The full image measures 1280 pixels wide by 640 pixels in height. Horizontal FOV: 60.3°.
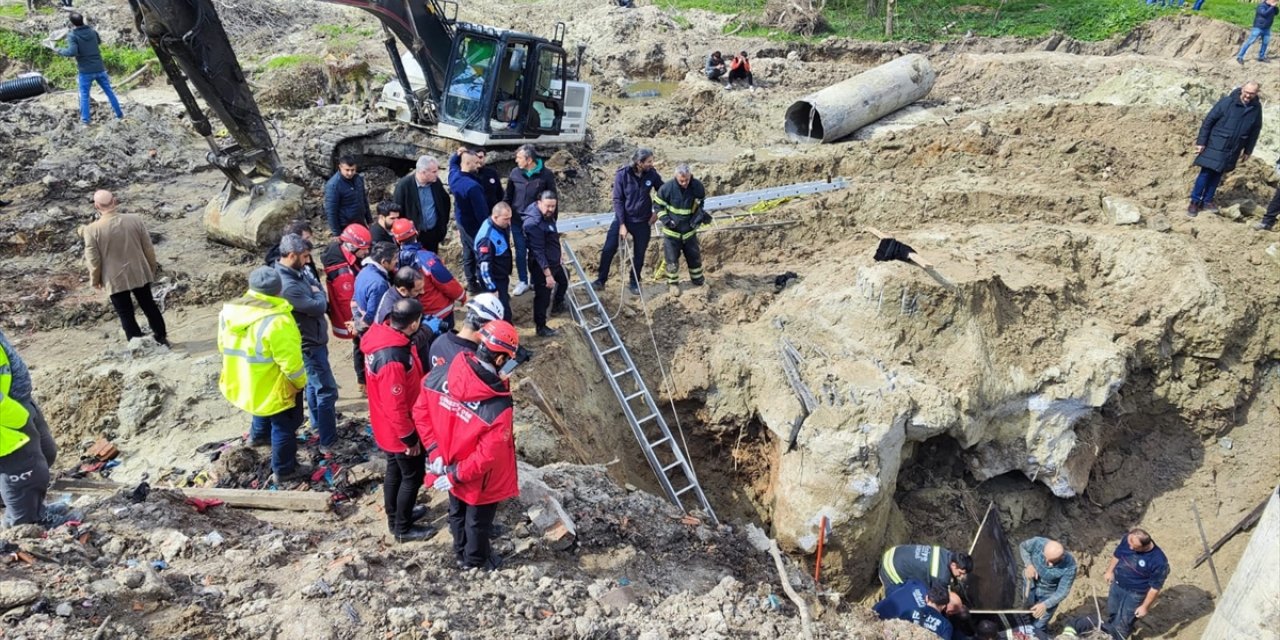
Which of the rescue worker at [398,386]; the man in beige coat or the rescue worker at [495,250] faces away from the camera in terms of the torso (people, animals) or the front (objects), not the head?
the man in beige coat

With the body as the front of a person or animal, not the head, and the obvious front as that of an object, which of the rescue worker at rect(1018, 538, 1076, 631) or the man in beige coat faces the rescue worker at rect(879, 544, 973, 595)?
the rescue worker at rect(1018, 538, 1076, 631)

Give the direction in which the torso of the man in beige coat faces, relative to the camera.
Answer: away from the camera

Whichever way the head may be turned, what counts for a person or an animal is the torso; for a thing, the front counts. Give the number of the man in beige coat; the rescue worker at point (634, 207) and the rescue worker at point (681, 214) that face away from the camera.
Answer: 1

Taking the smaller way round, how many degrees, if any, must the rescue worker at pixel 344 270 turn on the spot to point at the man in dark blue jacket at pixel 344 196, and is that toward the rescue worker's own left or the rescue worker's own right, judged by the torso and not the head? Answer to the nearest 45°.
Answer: approximately 90° to the rescue worker's own left

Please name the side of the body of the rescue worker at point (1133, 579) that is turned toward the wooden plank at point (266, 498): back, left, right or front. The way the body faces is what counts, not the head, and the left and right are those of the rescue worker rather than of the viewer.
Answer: front

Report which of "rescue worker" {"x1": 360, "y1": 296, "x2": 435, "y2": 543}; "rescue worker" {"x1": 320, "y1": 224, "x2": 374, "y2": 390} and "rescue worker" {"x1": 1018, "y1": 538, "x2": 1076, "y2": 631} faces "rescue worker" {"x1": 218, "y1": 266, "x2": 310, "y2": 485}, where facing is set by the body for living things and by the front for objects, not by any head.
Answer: "rescue worker" {"x1": 1018, "y1": 538, "x2": 1076, "y2": 631}

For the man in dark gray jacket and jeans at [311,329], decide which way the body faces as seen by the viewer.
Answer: to the viewer's right

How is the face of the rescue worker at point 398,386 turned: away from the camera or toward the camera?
away from the camera

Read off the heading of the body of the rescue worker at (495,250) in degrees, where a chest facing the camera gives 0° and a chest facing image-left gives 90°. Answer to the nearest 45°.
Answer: approximately 315°

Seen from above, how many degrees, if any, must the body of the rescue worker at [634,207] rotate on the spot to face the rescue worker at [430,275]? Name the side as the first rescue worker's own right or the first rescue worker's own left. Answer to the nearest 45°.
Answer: approximately 90° to the first rescue worker's own right

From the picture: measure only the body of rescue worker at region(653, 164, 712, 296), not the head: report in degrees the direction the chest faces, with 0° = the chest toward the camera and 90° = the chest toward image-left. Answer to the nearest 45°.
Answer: approximately 0°

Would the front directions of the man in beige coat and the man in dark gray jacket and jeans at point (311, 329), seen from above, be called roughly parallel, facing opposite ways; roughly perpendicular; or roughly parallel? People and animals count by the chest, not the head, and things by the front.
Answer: roughly perpendicular
